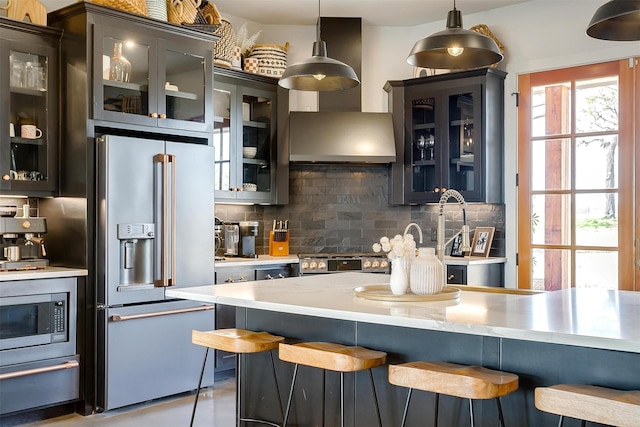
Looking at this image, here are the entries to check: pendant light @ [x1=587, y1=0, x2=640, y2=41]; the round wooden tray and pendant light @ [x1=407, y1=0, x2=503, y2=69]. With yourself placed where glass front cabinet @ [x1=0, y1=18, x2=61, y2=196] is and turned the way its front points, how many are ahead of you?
3

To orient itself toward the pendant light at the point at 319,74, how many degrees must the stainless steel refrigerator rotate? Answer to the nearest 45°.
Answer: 0° — it already faces it

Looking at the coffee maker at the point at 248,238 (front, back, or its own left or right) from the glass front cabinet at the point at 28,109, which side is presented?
right

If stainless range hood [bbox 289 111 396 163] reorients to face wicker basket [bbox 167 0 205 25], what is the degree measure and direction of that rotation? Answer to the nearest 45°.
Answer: approximately 45° to its right

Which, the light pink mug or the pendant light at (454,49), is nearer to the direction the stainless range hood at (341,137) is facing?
the pendant light
